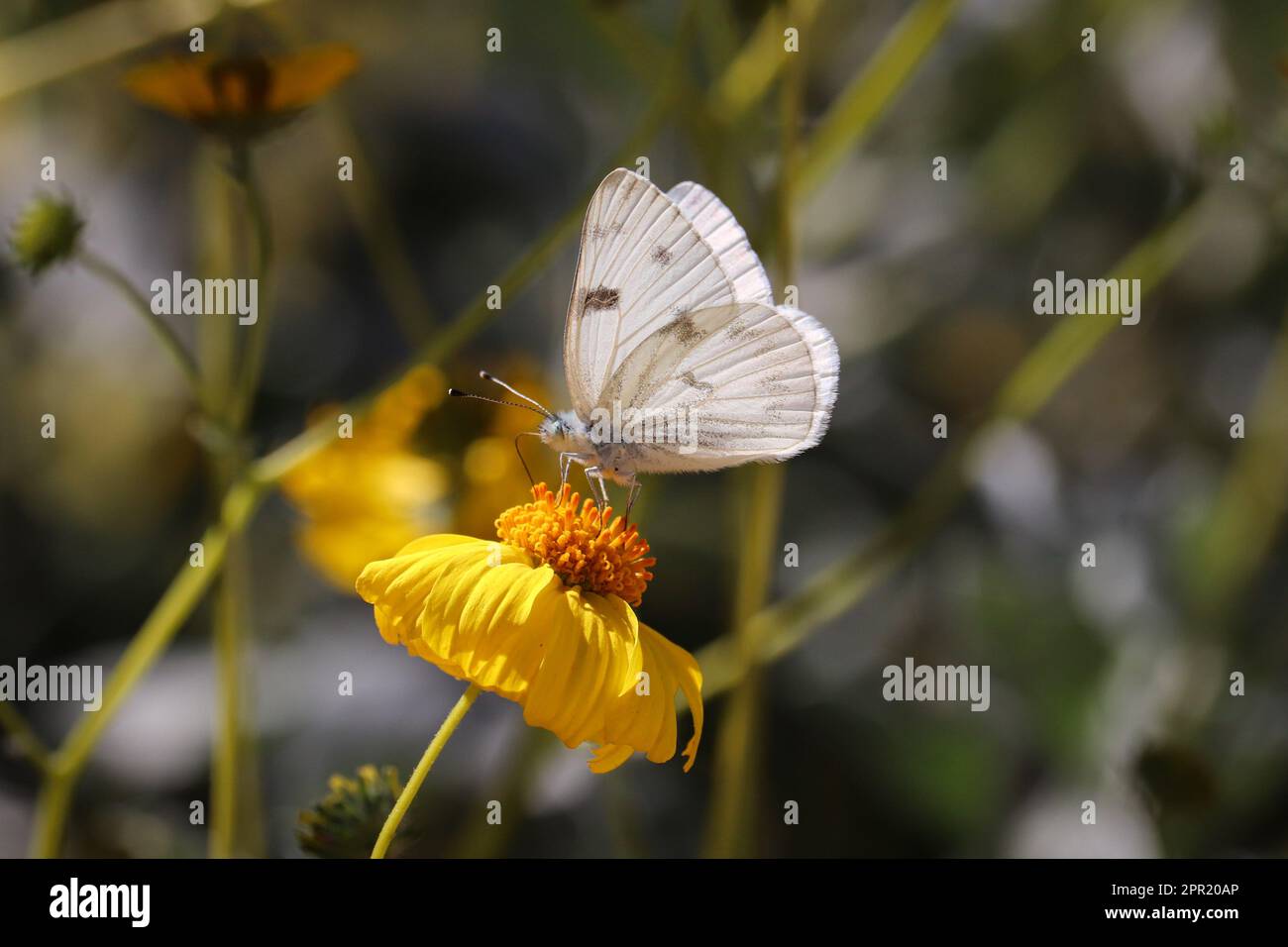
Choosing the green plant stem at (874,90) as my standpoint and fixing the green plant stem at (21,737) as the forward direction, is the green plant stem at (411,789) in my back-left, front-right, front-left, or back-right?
front-left

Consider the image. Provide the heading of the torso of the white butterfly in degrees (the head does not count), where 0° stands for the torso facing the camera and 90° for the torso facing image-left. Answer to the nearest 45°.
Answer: approximately 90°
